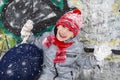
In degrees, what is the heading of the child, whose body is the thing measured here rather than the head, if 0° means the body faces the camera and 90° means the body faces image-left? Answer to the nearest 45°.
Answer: approximately 0°
